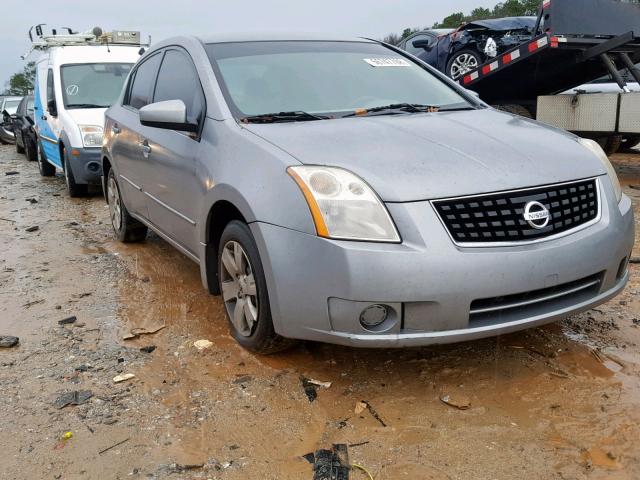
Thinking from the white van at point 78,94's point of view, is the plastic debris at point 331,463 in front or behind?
in front

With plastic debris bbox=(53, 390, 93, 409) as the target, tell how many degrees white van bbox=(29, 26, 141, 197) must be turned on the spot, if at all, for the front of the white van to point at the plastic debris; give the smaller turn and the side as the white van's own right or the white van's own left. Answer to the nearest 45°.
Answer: approximately 45° to the white van's own right

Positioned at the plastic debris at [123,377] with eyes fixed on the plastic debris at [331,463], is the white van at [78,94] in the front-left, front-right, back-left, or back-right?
back-left

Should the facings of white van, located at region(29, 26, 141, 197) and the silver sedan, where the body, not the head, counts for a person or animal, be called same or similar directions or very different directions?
same or similar directions

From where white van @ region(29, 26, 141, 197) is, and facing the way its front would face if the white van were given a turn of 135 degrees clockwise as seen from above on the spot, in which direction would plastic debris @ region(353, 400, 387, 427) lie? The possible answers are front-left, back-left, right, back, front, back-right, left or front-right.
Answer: left

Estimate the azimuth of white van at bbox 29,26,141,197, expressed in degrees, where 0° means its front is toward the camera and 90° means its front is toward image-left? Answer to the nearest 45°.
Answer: approximately 315°

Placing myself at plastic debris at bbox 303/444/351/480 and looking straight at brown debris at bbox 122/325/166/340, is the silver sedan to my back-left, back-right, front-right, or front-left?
front-right

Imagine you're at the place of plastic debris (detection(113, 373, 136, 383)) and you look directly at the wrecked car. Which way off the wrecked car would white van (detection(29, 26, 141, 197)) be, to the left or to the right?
left

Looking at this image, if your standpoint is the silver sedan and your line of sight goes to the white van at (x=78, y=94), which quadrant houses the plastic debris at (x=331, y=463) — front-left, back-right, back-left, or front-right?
back-left

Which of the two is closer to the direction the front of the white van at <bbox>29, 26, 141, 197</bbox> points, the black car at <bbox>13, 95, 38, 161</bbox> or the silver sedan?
the silver sedan

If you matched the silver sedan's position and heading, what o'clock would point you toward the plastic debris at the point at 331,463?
The plastic debris is roughly at 2 o'clock from the silver sedan.

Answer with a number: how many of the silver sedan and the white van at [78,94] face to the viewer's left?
0
